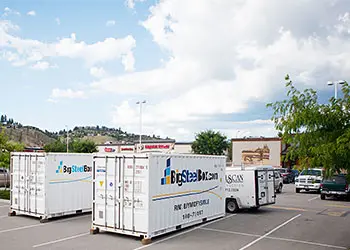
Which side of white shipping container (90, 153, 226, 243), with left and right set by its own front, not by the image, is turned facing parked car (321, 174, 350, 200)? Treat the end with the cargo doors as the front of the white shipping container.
back

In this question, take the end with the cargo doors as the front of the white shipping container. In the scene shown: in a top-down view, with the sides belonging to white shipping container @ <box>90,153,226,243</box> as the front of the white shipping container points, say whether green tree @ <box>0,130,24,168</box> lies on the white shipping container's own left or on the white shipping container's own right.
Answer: on the white shipping container's own right

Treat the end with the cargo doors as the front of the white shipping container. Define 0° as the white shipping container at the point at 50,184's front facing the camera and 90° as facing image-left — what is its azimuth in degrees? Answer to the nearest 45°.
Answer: approximately 45°

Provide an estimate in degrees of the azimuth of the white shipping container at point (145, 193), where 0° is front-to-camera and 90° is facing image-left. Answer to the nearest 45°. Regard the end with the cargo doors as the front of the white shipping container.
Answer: approximately 45°

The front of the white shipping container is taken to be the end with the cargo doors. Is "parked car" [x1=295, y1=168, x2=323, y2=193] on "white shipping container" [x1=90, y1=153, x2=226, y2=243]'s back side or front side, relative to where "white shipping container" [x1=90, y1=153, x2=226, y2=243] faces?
on the back side

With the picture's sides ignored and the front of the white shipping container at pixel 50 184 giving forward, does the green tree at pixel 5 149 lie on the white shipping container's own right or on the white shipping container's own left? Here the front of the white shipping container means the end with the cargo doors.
on the white shipping container's own right
